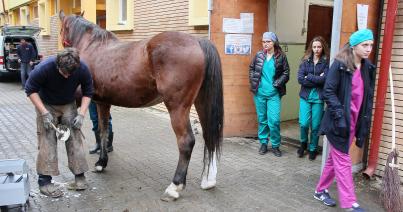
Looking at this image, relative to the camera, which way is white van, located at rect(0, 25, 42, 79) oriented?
away from the camera

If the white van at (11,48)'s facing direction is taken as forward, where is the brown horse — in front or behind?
behind

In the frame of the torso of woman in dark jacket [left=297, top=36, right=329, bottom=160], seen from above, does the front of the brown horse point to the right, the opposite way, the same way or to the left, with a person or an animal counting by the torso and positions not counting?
to the right

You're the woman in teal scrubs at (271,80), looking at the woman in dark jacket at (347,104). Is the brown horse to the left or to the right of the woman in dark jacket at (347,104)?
right

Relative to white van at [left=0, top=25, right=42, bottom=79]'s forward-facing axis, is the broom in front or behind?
behind
